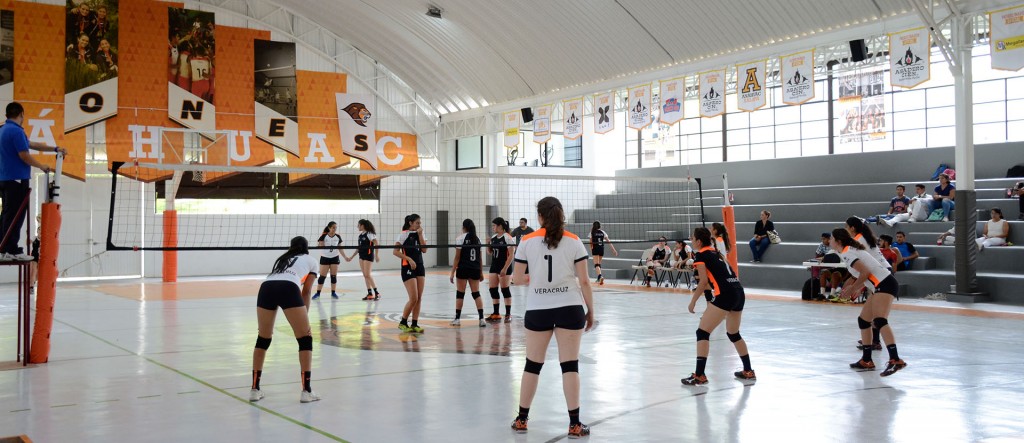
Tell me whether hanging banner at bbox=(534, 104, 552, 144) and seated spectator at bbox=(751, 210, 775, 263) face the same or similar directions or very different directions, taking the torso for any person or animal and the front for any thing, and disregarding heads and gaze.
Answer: same or similar directions

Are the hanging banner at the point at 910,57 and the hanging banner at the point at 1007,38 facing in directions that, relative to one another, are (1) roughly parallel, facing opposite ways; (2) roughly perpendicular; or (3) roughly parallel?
roughly parallel

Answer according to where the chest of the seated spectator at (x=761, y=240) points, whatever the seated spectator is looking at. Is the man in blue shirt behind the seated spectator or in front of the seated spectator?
in front

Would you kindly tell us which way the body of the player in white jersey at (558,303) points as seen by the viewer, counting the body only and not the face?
away from the camera

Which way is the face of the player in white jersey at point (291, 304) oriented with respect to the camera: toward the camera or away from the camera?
away from the camera

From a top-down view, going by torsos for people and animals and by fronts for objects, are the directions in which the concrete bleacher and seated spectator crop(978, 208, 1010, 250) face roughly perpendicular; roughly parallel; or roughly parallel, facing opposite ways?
roughly parallel

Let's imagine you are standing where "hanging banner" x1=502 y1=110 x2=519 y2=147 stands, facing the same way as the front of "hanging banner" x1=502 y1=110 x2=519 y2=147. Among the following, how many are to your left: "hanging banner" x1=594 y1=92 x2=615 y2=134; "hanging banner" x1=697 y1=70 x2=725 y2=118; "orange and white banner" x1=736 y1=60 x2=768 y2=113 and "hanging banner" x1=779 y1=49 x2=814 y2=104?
4

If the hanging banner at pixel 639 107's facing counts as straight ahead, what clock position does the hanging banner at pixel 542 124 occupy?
the hanging banner at pixel 542 124 is roughly at 3 o'clock from the hanging banner at pixel 639 107.

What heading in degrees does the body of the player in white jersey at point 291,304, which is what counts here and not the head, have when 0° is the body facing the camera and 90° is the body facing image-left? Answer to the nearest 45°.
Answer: approximately 225°

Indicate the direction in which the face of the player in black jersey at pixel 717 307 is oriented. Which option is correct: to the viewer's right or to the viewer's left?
to the viewer's left

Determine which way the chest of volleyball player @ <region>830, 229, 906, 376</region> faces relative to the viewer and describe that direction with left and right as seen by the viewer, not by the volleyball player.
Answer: facing to the left of the viewer

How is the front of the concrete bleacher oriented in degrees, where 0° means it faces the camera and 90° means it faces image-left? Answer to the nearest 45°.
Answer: approximately 45°
